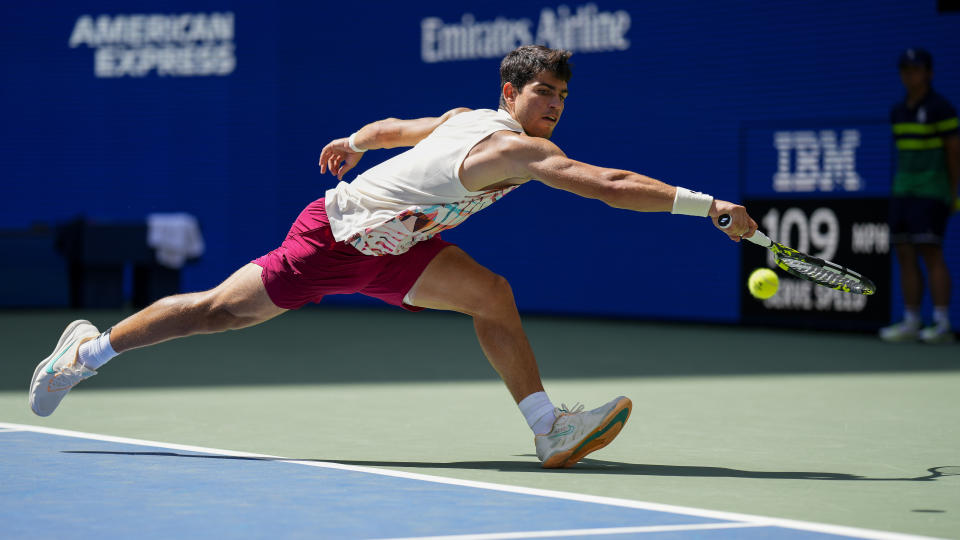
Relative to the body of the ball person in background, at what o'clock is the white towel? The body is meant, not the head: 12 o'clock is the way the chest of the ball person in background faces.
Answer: The white towel is roughly at 2 o'clock from the ball person in background.

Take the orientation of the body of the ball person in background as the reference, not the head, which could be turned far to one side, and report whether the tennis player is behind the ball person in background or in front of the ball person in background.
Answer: in front

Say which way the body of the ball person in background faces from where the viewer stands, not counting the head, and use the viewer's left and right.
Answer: facing the viewer and to the left of the viewer

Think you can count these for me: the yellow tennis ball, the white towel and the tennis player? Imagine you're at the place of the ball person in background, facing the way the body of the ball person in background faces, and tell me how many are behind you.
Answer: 0

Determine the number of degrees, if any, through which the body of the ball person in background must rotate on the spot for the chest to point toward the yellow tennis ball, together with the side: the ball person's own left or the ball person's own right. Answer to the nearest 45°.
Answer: approximately 45° to the ball person's own left

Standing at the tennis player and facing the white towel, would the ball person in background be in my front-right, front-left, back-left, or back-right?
front-right
